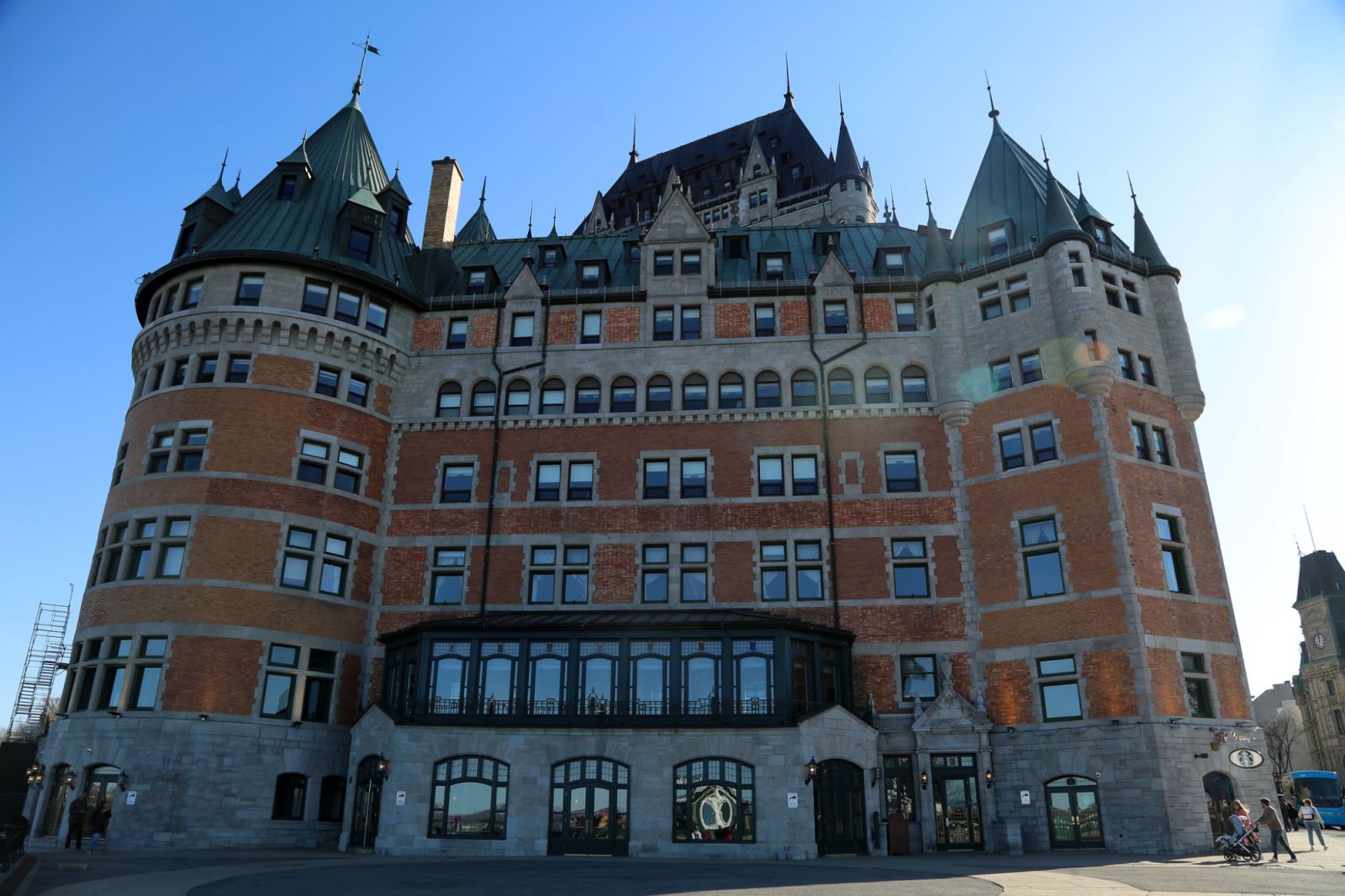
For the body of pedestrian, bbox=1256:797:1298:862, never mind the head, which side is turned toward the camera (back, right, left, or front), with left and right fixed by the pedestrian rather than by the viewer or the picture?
left

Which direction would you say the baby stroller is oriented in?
to the viewer's left

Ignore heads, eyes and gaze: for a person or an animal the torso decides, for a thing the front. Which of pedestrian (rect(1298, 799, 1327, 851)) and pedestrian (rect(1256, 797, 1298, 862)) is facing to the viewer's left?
pedestrian (rect(1256, 797, 1298, 862))
